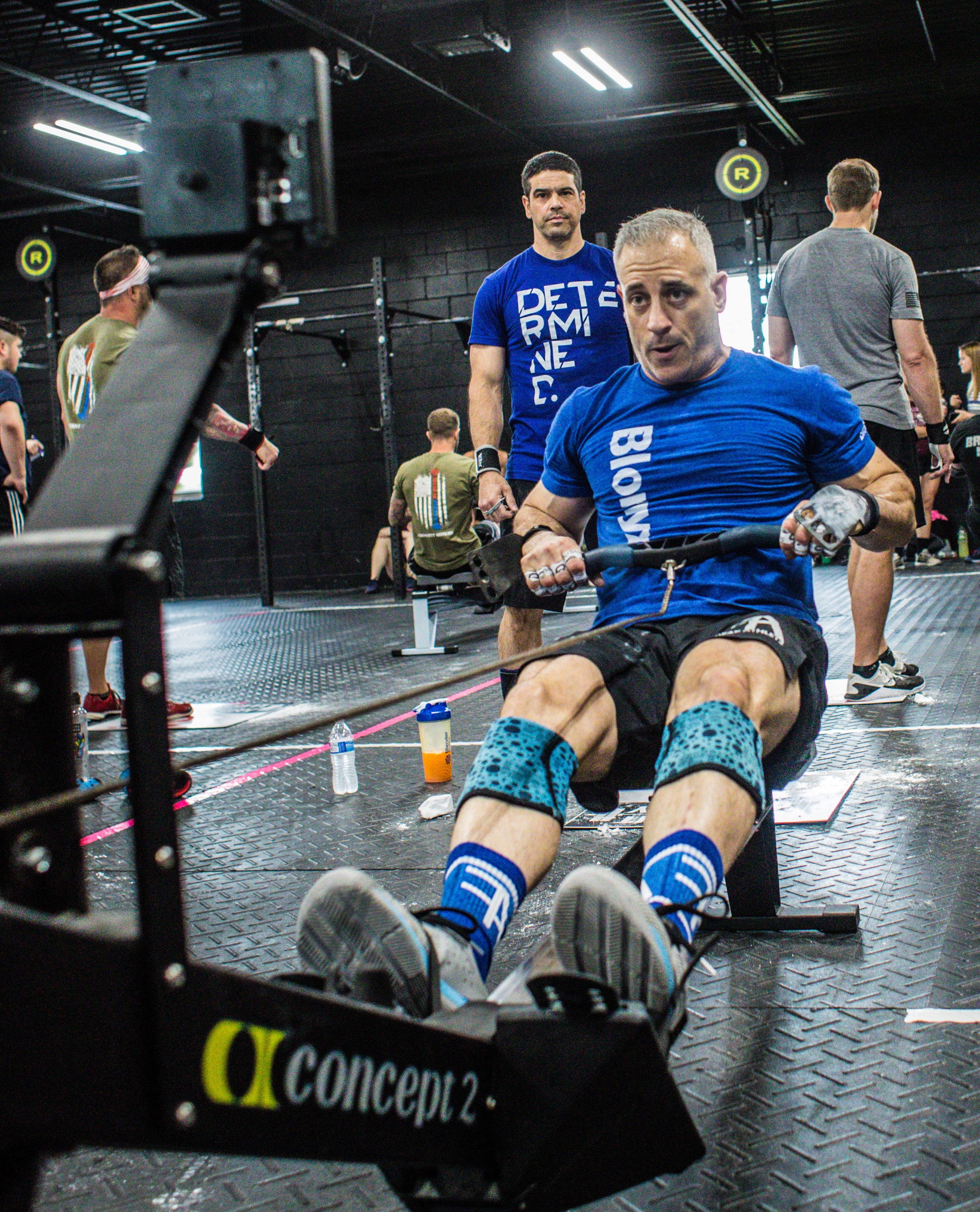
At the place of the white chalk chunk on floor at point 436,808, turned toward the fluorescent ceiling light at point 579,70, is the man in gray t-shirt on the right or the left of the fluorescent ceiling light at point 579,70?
right

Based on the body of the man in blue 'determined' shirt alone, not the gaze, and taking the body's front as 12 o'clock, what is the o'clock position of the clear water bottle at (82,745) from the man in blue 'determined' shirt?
The clear water bottle is roughly at 3 o'clock from the man in blue 'determined' shirt.

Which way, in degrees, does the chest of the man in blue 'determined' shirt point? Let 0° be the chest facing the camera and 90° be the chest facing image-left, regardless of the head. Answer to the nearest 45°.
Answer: approximately 0°

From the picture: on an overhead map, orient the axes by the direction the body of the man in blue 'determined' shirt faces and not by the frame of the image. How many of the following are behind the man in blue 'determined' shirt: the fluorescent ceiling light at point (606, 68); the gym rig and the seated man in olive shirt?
3

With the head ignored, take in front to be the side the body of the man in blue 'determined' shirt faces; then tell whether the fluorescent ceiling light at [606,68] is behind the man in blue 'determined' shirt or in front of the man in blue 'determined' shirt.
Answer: behind
